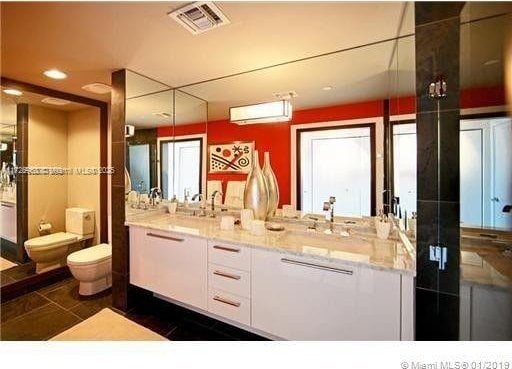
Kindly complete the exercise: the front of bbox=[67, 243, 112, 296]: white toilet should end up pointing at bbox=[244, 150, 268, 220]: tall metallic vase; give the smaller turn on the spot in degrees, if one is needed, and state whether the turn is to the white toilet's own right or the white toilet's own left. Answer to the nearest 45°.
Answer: approximately 90° to the white toilet's own left

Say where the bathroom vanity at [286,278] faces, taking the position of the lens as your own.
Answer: facing the viewer and to the left of the viewer

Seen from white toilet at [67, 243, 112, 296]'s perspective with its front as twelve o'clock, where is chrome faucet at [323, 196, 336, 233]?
The chrome faucet is roughly at 9 o'clock from the white toilet.

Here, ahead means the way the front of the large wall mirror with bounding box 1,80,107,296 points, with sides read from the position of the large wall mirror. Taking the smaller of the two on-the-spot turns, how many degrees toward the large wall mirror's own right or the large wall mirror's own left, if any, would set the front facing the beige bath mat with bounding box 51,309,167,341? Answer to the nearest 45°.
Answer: approximately 45° to the large wall mirror's own right

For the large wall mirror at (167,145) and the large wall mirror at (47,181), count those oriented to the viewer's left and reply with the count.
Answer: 0

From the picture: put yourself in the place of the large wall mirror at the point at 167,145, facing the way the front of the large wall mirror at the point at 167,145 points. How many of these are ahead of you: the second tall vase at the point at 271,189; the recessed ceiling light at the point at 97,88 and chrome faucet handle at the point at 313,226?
2

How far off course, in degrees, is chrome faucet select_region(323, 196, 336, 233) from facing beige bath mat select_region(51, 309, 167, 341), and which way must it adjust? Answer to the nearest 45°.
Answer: approximately 45° to its right

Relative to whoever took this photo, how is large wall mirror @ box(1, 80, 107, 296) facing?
facing the viewer and to the right of the viewer

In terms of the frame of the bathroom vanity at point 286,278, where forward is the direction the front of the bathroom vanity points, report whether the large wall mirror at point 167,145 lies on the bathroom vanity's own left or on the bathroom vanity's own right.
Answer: on the bathroom vanity's own right

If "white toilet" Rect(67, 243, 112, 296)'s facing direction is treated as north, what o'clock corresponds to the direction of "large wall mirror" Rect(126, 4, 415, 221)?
The large wall mirror is roughly at 9 o'clock from the white toilet.

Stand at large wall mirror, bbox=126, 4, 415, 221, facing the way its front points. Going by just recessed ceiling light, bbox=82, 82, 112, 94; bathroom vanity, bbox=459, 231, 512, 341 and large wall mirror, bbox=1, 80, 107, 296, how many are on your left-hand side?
1
